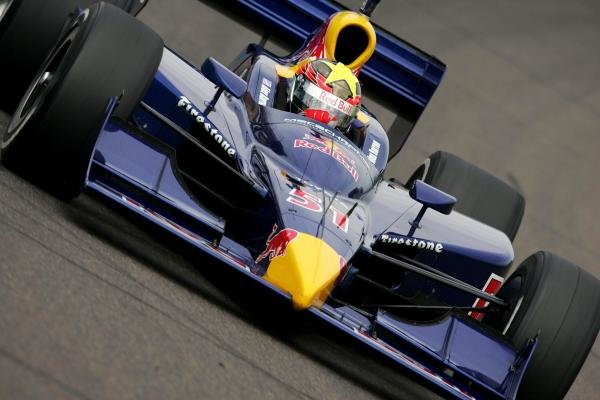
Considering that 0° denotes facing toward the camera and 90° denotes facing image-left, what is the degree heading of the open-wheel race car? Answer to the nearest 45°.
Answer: approximately 0°
